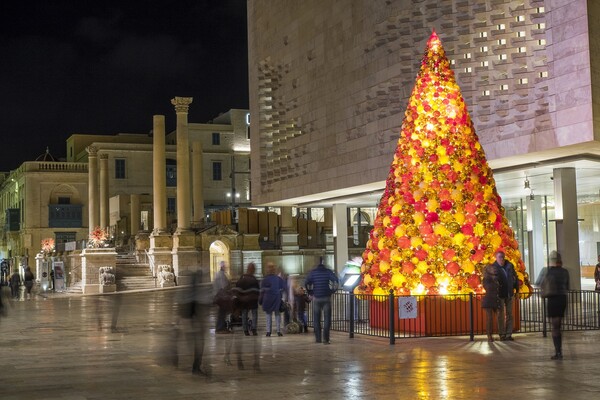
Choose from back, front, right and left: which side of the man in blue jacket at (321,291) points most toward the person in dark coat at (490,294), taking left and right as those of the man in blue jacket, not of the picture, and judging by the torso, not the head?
right

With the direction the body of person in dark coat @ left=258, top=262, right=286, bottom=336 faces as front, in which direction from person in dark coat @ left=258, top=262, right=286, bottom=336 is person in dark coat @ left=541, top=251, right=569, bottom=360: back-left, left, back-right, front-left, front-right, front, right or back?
back-right

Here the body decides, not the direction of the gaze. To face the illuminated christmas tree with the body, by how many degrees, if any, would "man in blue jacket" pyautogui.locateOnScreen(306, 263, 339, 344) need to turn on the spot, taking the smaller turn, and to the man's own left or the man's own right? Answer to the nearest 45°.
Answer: approximately 45° to the man's own right

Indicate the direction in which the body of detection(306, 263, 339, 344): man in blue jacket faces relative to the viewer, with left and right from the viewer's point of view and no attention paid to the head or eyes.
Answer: facing away from the viewer

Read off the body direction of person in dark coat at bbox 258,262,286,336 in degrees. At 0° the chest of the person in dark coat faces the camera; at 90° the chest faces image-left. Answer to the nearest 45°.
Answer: approximately 180°

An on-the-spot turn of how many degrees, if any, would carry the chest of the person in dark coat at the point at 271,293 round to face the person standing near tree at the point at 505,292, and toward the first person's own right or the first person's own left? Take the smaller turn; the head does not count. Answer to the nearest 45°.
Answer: approximately 135° to the first person's own right

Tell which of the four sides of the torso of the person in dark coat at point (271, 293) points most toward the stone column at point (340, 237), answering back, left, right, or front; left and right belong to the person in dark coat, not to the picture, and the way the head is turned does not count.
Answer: front

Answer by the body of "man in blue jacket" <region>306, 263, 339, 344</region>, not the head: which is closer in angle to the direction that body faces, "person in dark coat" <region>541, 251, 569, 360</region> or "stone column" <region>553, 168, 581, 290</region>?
the stone column

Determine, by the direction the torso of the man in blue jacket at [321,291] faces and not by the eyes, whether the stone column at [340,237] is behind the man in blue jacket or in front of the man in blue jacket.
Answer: in front

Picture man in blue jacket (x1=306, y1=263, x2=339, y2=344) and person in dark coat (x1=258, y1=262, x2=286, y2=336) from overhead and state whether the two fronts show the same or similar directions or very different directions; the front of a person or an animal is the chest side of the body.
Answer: same or similar directions

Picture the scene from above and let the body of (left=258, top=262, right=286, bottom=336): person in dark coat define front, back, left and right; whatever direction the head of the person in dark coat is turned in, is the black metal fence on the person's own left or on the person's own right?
on the person's own right

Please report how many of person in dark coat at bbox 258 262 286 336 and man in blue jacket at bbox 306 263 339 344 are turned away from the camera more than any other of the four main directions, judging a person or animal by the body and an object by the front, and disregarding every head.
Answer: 2
